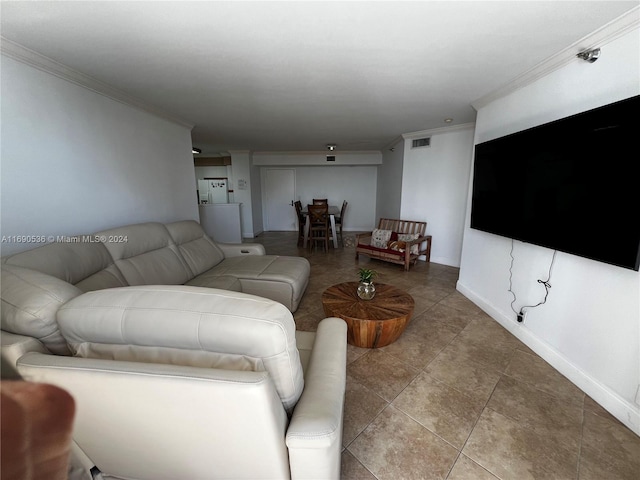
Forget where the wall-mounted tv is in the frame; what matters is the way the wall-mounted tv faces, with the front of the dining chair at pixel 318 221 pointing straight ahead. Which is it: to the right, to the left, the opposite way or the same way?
to the left

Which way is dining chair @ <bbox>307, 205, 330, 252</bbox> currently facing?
away from the camera

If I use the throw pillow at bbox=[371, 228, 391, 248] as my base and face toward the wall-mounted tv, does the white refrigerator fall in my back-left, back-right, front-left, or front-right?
back-right

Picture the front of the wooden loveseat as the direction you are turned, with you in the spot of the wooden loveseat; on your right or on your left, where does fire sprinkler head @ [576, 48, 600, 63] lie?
on your left

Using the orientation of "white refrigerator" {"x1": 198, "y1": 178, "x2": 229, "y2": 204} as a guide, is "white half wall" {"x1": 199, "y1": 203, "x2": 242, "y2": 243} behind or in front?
in front

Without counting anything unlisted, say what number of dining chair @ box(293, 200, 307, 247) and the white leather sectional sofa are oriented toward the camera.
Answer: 0

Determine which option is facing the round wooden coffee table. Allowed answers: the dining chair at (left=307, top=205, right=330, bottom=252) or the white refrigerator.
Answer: the white refrigerator

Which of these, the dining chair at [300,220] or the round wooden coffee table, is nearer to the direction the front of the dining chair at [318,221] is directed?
the dining chair

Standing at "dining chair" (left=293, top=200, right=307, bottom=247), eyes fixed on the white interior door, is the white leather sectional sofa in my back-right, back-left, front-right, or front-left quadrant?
back-left

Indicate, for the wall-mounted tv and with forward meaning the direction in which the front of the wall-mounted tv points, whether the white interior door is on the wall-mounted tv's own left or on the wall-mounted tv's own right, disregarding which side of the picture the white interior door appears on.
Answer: on the wall-mounted tv's own right

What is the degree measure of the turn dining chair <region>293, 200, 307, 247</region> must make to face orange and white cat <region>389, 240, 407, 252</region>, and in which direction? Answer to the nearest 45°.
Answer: approximately 45° to its right

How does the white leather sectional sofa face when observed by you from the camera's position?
facing away from the viewer

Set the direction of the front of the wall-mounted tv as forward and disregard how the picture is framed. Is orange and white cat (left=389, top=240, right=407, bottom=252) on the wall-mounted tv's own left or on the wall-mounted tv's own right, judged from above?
on the wall-mounted tv's own right

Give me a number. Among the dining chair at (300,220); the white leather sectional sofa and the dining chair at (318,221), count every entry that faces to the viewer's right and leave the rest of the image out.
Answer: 1

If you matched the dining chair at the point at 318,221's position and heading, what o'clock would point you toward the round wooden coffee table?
The round wooden coffee table is roughly at 6 o'clock from the dining chair.

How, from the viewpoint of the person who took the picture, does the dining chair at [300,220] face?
facing to the right of the viewer

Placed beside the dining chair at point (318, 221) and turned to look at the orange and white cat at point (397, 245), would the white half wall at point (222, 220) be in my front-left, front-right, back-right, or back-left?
back-right

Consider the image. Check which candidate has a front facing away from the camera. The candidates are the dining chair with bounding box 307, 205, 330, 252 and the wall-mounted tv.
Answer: the dining chair

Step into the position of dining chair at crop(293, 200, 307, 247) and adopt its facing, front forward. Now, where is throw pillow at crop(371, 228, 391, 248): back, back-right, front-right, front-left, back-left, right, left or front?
front-right
